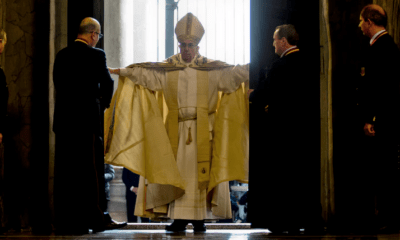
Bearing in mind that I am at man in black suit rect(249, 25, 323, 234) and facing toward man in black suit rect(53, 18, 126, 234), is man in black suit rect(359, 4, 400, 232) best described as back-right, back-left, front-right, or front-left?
back-left

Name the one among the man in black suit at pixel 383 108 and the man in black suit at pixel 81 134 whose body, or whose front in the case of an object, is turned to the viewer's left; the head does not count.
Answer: the man in black suit at pixel 383 108

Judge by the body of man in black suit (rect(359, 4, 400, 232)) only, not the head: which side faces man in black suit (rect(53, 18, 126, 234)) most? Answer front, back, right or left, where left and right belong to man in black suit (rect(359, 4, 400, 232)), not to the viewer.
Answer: front

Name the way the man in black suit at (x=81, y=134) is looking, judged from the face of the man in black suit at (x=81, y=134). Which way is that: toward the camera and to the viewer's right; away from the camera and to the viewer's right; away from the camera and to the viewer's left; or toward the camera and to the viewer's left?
away from the camera and to the viewer's right

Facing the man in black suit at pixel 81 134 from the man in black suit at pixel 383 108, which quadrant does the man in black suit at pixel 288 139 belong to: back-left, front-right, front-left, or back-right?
front-right

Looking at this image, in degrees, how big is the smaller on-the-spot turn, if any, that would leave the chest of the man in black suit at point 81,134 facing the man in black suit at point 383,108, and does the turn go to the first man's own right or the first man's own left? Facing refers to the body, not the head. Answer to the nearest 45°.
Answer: approximately 45° to the first man's own right

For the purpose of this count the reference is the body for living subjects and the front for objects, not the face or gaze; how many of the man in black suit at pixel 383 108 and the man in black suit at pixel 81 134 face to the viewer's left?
1

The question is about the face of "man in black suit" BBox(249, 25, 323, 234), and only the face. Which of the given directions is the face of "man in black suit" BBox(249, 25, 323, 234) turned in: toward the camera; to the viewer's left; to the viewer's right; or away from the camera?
to the viewer's left

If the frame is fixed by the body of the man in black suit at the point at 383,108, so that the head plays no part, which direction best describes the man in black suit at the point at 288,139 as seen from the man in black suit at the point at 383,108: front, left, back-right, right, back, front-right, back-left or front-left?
front

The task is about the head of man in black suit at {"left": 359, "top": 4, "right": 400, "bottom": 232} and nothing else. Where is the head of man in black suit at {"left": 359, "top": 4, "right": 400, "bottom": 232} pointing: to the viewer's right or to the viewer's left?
to the viewer's left

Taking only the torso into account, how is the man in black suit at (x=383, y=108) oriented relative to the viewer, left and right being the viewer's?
facing to the left of the viewer

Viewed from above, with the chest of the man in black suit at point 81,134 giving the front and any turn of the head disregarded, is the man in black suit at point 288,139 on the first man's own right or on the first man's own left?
on the first man's own right

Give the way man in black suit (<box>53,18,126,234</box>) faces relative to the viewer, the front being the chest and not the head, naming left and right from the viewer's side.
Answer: facing away from the viewer and to the right of the viewer
